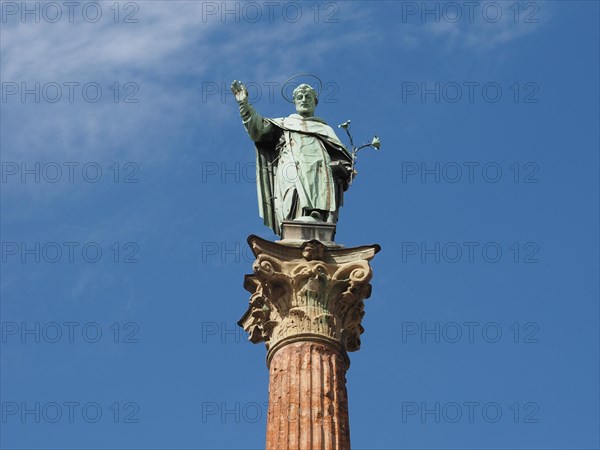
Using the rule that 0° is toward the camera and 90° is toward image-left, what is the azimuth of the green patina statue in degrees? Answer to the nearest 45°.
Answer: approximately 0°
